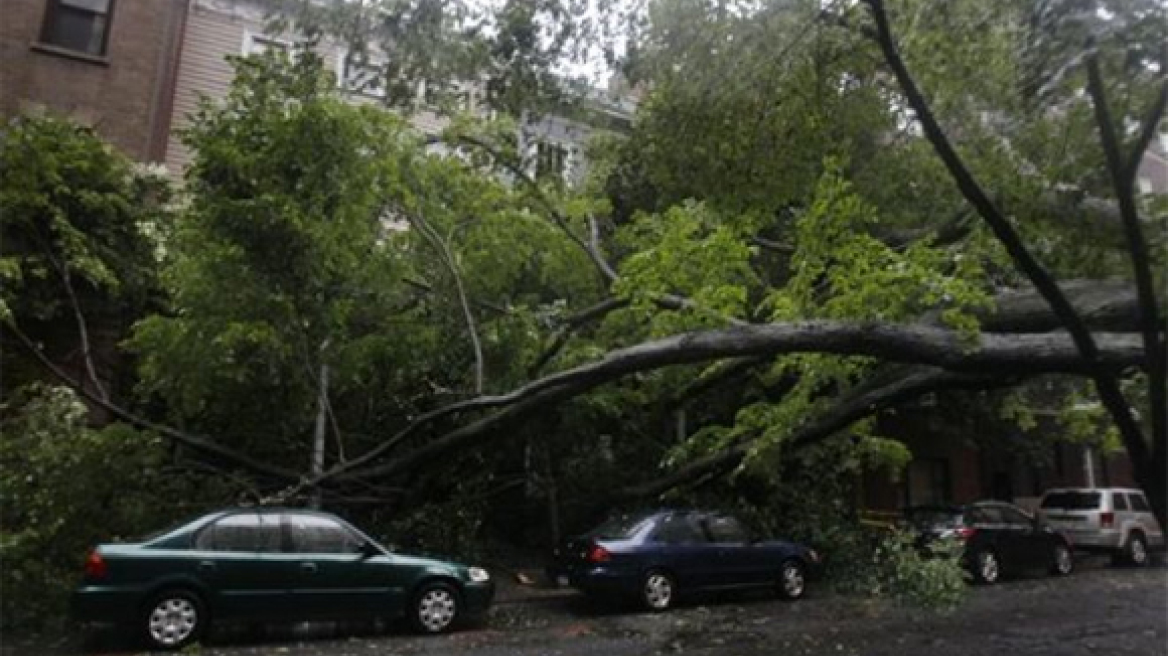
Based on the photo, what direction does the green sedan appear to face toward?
to the viewer's right

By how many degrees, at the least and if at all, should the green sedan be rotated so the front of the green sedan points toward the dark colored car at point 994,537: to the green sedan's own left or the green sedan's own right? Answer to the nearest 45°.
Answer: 0° — it already faces it

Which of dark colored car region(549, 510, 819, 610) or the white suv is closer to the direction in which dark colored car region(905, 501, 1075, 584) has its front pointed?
the white suv

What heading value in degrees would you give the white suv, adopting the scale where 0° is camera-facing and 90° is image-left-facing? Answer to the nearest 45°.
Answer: approximately 225°

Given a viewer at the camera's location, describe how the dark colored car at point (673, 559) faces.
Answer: facing away from the viewer and to the right of the viewer

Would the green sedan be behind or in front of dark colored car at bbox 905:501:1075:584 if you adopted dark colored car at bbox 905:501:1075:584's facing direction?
behind

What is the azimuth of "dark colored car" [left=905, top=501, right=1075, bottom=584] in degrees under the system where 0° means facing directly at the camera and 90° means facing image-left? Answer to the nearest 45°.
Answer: approximately 225°

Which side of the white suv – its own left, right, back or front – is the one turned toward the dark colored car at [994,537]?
back

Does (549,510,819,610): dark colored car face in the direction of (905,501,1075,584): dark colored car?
yes
